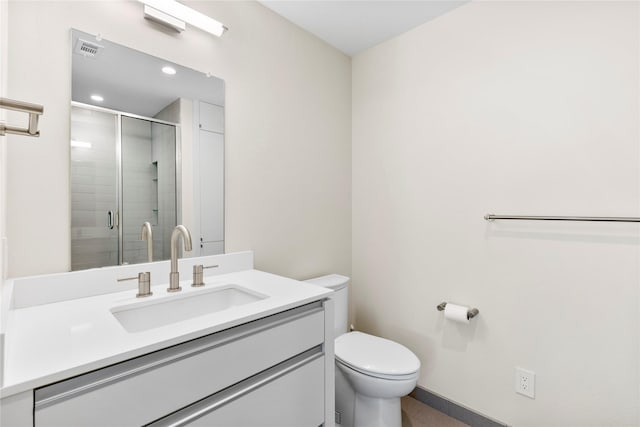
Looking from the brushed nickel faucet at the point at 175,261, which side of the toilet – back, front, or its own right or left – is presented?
right

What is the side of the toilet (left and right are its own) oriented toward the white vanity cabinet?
right

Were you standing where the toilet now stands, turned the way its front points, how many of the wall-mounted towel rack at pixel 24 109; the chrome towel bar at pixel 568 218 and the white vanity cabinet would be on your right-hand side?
2

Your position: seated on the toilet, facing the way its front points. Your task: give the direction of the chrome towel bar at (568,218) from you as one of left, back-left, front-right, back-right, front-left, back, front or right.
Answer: front-left

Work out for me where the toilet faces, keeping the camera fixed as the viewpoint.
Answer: facing the viewer and to the right of the viewer

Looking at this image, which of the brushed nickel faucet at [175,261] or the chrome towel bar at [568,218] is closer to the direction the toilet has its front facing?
the chrome towel bar
